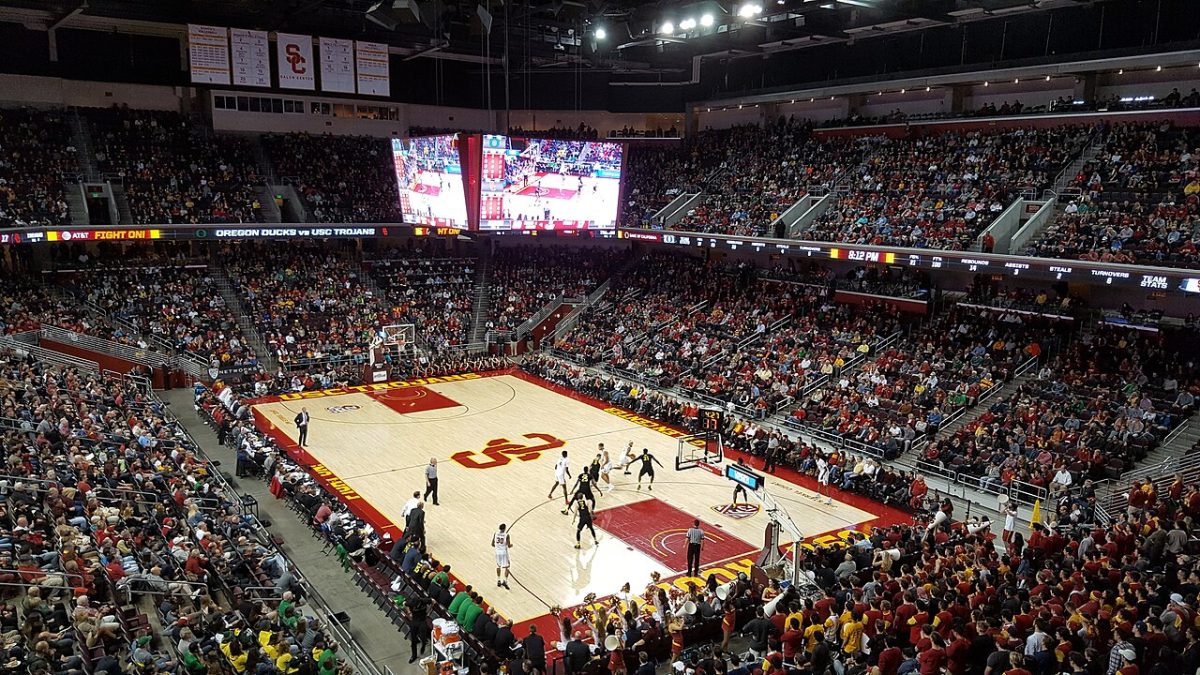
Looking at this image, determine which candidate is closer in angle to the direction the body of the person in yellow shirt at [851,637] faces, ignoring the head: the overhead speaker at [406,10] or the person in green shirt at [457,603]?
the overhead speaker

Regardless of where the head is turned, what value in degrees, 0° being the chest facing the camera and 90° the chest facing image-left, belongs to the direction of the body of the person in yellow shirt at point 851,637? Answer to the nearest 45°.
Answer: approximately 135°

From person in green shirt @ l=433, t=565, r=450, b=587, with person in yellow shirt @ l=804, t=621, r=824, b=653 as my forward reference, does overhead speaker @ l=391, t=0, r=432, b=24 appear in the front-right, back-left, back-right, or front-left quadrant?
back-left

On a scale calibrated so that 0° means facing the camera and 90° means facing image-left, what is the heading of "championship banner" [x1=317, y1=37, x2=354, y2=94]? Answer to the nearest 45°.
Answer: approximately 315°

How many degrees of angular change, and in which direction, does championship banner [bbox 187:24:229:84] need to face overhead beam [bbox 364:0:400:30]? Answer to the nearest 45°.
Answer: approximately 45° to its left

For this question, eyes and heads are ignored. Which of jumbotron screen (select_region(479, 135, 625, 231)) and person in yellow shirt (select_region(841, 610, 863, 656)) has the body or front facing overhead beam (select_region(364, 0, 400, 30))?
the person in yellow shirt

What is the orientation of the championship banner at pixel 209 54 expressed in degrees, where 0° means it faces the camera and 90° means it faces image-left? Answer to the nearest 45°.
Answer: approximately 315°

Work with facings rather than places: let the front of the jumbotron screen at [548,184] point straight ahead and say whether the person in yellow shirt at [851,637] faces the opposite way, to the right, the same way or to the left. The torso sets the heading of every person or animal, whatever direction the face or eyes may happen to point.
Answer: the opposite way

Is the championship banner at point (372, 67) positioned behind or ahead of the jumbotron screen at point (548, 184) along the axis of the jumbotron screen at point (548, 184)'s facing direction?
behind

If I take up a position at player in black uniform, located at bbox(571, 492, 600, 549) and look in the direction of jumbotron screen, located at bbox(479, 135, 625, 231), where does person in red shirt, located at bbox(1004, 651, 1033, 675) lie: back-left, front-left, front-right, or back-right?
back-right

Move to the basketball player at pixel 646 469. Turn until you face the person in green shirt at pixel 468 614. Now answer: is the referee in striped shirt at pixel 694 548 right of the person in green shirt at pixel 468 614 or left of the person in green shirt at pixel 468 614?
left
